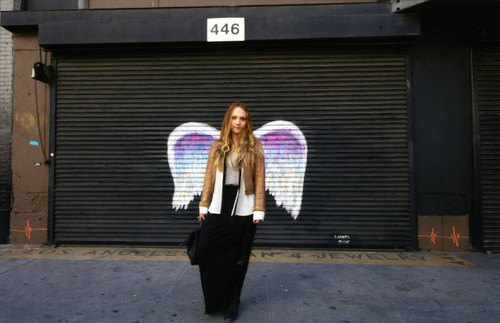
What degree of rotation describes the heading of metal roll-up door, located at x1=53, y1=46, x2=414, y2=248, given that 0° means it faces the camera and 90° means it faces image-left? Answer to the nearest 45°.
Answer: approximately 0°

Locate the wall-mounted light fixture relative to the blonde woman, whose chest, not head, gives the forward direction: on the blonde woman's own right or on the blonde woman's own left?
on the blonde woman's own right

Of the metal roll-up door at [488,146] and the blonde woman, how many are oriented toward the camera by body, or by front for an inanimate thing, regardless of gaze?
2

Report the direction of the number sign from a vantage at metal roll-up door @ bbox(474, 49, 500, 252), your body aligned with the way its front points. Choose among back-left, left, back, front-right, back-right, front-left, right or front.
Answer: front-right

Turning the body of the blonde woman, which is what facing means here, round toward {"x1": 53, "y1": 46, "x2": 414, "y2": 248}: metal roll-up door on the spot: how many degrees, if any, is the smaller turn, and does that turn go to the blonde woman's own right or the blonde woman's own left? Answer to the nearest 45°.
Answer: approximately 180°

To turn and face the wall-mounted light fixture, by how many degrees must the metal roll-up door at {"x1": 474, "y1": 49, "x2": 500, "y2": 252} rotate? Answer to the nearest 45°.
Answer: approximately 45° to its right

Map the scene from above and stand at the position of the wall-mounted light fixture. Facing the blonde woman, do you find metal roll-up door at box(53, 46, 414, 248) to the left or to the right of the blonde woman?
left
